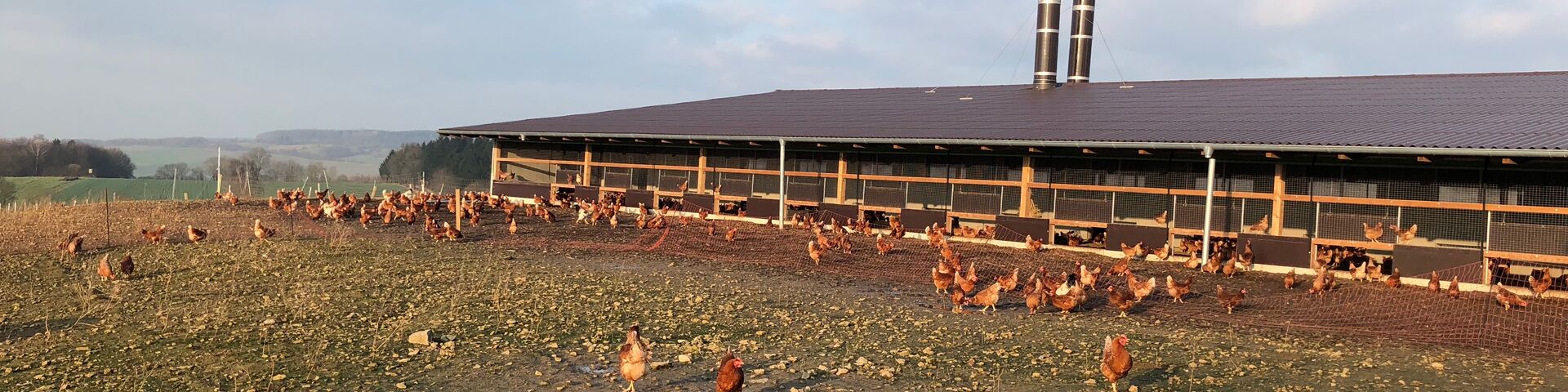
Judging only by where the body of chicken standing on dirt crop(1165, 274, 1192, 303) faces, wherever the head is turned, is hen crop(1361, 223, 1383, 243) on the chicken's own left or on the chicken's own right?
on the chicken's own right

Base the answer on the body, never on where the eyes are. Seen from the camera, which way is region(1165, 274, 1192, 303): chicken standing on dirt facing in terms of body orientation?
to the viewer's left

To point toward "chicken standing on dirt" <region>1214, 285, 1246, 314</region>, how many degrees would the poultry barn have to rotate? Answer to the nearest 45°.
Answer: approximately 45° to its left

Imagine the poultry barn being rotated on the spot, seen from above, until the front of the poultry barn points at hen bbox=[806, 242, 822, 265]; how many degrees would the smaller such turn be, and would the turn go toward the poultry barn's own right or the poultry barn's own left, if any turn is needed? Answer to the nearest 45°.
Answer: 0° — it already faces it

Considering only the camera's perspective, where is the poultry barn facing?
facing the viewer and to the left of the viewer

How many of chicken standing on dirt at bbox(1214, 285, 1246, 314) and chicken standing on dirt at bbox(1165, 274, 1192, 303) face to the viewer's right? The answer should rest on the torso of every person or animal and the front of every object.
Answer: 1

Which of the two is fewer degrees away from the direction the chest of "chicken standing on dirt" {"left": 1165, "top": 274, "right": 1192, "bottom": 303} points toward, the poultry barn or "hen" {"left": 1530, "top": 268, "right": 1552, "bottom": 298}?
the poultry barn

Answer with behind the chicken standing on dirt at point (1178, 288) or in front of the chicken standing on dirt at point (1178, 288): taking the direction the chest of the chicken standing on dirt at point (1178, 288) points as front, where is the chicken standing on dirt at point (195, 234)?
in front
